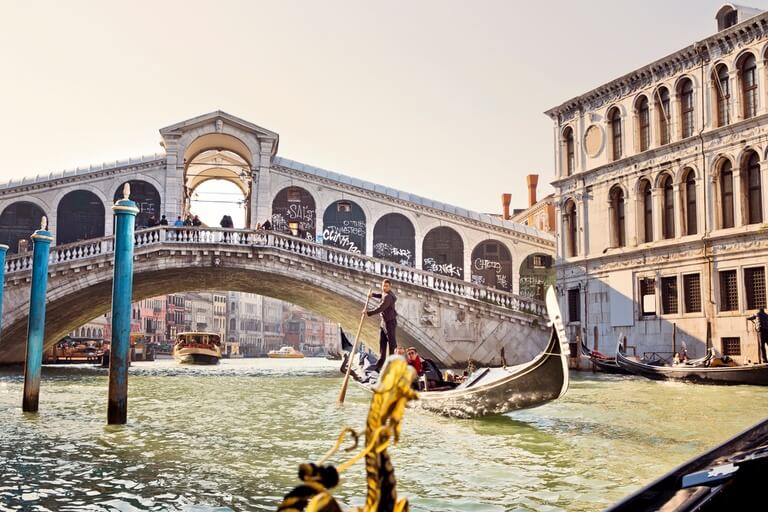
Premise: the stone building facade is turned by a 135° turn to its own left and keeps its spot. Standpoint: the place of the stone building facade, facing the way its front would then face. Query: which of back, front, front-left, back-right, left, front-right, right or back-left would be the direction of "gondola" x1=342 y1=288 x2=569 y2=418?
right

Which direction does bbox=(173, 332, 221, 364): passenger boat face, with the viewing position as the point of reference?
facing the viewer

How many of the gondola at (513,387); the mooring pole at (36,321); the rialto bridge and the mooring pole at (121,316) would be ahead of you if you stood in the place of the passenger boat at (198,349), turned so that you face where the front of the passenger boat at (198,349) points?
4

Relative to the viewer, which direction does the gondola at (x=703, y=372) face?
to the viewer's left

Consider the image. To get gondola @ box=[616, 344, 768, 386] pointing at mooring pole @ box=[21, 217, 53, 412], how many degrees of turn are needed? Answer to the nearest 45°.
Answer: approximately 45° to its left

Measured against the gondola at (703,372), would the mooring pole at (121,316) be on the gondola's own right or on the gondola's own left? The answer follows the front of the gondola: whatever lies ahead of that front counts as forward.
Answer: on the gondola's own left

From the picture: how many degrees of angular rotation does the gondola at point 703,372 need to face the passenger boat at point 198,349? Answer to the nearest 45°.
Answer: approximately 45° to its right

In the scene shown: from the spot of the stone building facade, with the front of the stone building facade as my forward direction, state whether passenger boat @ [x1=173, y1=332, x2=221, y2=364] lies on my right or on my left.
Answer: on my right

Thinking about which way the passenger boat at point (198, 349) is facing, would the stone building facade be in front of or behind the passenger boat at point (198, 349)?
in front

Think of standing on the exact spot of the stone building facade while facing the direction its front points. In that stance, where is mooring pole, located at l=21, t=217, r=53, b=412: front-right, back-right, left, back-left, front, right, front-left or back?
front

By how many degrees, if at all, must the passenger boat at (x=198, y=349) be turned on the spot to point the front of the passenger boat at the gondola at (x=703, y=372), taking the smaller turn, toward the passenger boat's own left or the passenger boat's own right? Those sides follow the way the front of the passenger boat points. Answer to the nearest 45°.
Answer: approximately 45° to the passenger boat's own left

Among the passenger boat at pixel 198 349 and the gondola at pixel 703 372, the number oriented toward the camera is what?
1

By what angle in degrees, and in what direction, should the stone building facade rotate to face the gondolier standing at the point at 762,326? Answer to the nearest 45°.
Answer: approximately 90° to its left
